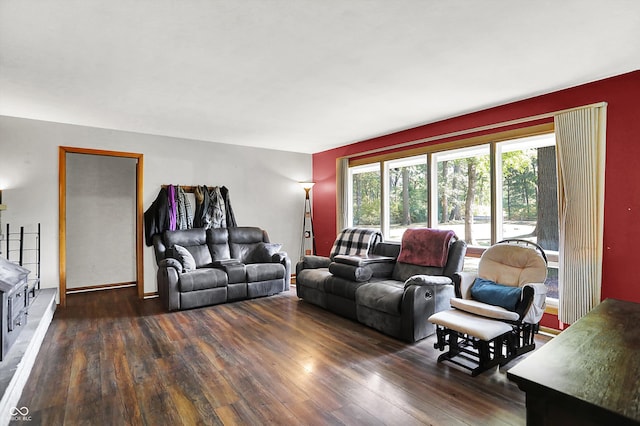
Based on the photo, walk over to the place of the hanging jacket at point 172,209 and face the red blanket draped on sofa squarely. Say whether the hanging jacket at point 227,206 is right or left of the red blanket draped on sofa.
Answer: left

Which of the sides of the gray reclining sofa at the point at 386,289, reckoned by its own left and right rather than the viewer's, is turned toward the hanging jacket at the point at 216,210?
right

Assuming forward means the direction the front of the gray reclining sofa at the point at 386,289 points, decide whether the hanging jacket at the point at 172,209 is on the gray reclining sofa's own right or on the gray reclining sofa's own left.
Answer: on the gray reclining sofa's own right

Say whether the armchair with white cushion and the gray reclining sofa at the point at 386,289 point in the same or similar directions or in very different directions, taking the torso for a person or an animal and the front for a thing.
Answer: same or similar directions

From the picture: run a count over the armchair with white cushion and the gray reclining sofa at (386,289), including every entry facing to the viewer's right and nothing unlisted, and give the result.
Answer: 0

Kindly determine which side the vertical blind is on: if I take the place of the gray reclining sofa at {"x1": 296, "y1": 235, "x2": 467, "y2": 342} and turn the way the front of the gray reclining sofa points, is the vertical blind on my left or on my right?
on my left

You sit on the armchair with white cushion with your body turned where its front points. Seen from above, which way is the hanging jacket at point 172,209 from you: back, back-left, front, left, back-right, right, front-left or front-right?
front-right

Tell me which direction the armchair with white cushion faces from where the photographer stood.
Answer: facing the viewer and to the left of the viewer

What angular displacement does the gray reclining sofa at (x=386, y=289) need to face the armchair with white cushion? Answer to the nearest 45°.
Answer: approximately 90° to its left

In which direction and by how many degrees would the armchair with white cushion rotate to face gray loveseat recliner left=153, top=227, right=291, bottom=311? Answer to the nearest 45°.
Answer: approximately 45° to its right

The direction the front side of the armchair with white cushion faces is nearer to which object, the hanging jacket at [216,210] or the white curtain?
the hanging jacket

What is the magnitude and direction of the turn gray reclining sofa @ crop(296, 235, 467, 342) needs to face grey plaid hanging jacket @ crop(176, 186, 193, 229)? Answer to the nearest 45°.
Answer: approximately 45° to its right
